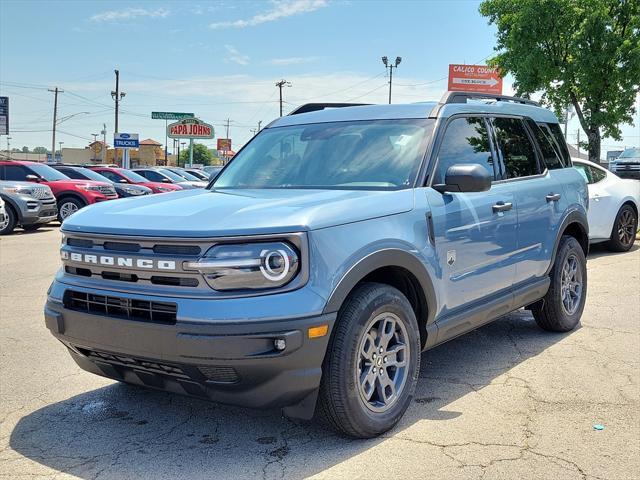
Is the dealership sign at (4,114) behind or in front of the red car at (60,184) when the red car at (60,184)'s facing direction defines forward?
behind

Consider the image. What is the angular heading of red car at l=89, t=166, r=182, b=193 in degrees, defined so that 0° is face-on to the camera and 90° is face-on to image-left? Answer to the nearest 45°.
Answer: approximately 315°

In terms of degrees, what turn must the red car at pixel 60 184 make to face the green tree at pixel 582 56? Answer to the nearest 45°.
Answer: approximately 45° to its left

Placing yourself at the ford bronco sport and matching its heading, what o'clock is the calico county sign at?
The calico county sign is roughly at 5 o'clock from the ford bronco sport.

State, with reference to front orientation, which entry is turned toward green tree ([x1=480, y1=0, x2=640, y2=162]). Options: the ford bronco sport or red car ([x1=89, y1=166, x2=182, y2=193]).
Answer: the red car

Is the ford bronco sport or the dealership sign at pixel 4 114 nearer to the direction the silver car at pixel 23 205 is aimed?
the ford bronco sport

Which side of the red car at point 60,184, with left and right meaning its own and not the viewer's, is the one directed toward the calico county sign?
left

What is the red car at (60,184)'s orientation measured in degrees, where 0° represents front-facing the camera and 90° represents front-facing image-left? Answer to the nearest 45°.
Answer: approximately 315°

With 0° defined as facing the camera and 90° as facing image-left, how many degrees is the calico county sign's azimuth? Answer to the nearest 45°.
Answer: approximately 0°

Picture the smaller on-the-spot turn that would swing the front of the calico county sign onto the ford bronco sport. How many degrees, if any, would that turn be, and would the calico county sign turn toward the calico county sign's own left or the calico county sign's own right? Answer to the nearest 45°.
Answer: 0° — it already faces it
